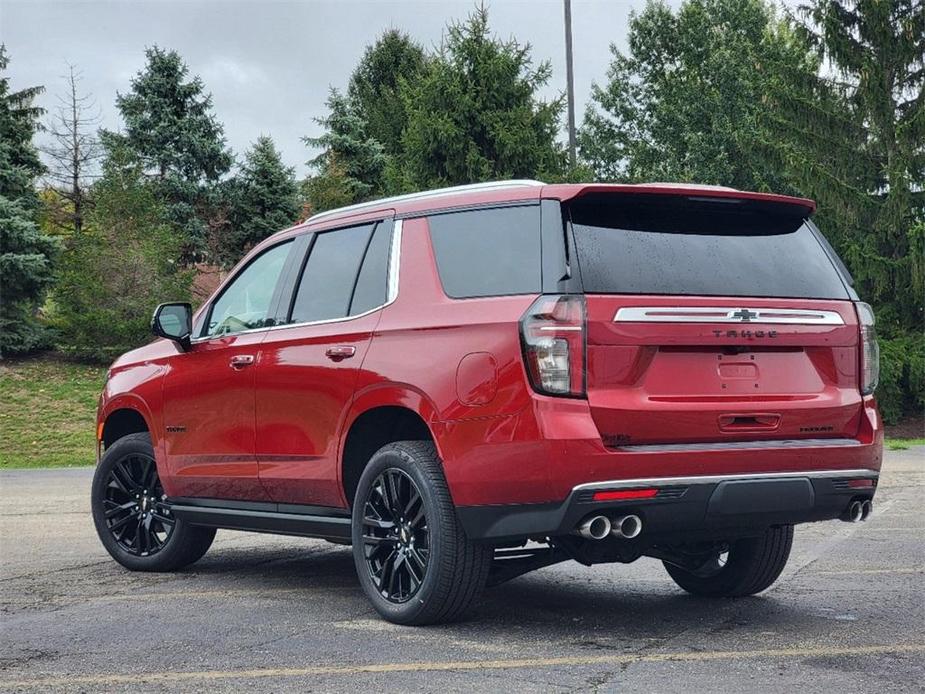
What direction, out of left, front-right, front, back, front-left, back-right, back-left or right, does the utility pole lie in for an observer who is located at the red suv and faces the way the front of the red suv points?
front-right

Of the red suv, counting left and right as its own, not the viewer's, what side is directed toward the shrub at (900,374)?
right

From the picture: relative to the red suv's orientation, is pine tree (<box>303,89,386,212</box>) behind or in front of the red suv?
in front

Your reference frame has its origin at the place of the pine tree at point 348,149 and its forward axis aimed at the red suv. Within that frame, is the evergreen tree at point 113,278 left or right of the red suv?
right

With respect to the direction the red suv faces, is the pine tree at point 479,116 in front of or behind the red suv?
in front

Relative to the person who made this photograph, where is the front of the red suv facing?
facing away from the viewer and to the left of the viewer

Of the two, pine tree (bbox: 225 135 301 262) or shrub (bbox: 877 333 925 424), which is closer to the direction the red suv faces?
the pine tree

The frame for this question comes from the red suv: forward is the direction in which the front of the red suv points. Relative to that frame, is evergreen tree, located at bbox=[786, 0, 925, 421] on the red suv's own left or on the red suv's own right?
on the red suv's own right

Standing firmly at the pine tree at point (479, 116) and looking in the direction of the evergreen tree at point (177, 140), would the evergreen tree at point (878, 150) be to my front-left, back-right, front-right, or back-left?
back-right
